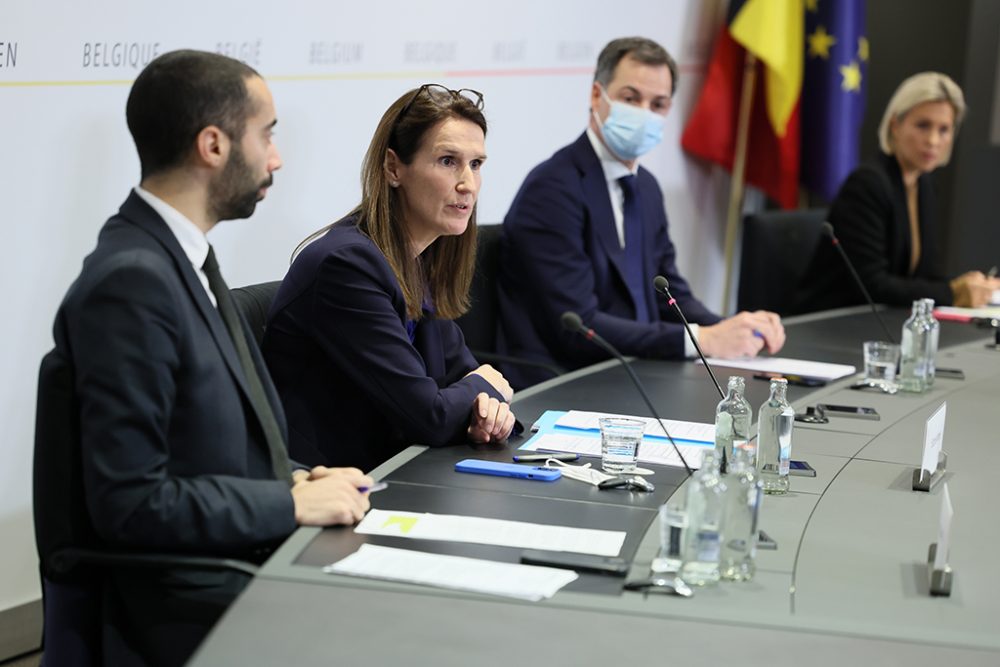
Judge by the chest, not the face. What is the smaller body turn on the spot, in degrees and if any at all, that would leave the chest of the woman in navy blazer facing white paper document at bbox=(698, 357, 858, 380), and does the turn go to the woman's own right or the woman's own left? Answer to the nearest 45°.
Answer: approximately 90° to the woman's own left

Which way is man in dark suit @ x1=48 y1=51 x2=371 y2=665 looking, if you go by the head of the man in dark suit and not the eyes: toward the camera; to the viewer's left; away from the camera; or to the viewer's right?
to the viewer's right

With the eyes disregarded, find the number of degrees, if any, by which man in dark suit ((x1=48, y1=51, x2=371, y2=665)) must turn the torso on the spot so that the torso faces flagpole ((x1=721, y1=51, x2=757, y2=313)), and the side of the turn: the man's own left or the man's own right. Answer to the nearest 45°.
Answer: approximately 45° to the man's own left

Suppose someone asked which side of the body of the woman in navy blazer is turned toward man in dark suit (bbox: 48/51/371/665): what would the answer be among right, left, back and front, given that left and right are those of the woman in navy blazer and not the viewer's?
right

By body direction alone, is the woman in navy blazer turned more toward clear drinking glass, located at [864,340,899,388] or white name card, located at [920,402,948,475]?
the white name card

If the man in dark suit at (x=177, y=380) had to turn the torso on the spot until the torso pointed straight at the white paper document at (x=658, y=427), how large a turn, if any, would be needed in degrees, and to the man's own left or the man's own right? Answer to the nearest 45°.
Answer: approximately 45° to the man's own left

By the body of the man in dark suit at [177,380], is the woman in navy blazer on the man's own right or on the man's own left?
on the man's own left

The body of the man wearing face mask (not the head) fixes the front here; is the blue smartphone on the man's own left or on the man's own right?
on the man's own right

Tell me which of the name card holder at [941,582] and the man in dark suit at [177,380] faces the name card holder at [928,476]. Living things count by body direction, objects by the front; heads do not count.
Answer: the man in dark suit

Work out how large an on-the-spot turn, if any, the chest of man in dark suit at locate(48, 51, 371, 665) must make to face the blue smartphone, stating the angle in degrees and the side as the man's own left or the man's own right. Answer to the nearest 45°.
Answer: approximately 45° to the man's own left
